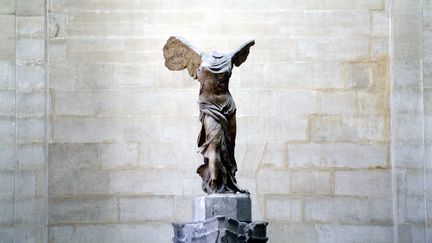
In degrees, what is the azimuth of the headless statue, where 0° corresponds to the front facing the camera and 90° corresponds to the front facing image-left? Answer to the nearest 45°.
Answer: approximately 0°
